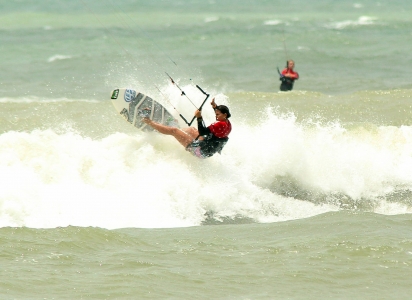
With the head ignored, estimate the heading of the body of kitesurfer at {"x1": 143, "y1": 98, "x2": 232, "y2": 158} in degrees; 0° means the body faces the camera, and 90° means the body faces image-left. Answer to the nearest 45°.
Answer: approximately 90°
